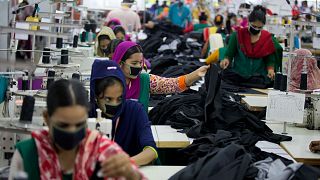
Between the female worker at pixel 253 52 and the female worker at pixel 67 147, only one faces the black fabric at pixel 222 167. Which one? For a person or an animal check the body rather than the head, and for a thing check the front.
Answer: the female worker at pixel 253 52

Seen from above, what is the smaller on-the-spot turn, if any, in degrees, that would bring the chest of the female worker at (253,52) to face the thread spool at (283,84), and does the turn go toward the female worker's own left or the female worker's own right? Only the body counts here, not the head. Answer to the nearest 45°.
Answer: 0° — they already face it

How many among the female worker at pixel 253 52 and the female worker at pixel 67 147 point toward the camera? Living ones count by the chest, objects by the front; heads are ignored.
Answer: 2

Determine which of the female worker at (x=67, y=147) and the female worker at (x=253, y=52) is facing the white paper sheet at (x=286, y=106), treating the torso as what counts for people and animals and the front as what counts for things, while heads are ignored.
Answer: the female worker at (x=253, y=52)
